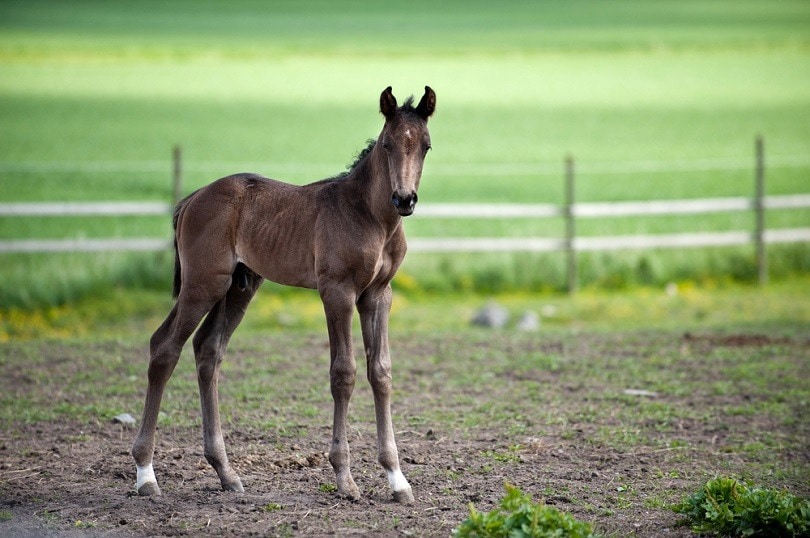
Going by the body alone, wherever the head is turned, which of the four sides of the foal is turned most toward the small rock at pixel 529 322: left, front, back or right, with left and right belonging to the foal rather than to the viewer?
left

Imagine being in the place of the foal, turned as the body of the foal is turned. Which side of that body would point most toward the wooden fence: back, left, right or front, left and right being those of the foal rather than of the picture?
left

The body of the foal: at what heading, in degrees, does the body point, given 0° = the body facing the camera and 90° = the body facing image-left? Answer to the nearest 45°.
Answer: approximately 315°

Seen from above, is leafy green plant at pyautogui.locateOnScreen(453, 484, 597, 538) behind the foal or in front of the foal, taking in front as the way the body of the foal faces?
in front

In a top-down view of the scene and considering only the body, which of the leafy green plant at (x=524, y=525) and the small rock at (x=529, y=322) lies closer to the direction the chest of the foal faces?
the leafy green plant

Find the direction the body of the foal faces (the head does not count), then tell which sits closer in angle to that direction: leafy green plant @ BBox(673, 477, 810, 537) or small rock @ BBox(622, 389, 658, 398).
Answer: the leafy green plant
